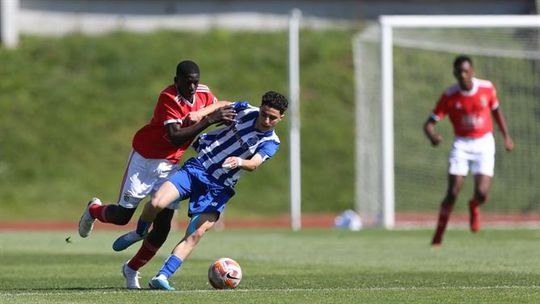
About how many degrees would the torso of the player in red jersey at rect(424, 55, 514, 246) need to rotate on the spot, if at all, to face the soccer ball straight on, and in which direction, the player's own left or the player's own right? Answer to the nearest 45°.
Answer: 0° — they already face it

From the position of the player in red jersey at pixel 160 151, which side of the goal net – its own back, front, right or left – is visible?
front

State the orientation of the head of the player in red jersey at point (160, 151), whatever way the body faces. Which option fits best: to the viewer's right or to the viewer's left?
to the viewer's right

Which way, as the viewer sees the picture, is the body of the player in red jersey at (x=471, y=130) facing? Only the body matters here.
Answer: toward the camera

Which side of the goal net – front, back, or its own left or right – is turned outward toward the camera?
front

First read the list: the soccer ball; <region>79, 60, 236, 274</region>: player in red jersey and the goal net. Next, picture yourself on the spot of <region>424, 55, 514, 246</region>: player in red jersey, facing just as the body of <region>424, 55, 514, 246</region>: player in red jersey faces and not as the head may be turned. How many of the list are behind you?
1

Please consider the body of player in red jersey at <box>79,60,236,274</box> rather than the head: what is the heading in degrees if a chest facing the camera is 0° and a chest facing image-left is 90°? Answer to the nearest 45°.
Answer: approximately 315°

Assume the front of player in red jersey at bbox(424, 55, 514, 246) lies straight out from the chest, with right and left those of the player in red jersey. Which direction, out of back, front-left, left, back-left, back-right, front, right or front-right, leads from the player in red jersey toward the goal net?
back

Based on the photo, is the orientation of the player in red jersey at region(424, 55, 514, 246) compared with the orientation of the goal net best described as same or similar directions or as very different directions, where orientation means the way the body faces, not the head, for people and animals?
same or similar directions

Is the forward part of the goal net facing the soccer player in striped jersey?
yes

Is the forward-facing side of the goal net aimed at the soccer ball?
yes

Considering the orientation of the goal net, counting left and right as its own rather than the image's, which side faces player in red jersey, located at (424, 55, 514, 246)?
front
